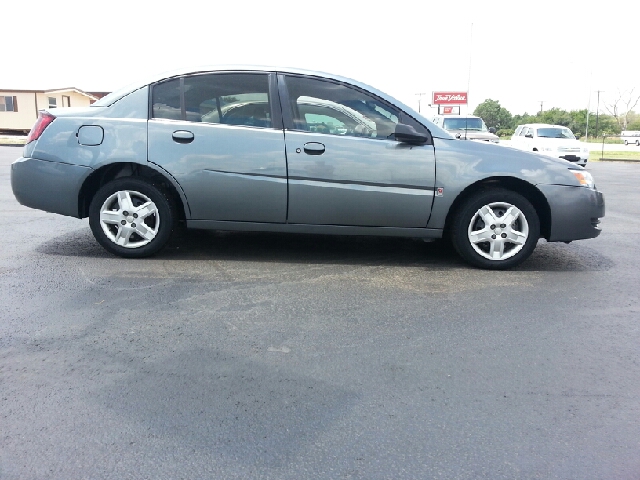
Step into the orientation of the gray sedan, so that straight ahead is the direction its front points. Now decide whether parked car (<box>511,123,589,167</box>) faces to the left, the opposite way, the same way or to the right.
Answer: to the right

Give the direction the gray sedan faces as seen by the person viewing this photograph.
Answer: facing to the right of the viewer

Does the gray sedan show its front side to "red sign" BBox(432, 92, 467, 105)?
no

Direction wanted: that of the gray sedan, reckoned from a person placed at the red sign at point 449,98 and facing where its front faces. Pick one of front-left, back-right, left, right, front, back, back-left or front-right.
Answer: front

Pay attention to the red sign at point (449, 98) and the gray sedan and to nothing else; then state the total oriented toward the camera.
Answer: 1

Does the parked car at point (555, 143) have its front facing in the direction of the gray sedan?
no

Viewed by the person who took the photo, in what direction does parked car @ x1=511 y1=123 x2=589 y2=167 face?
facing the viewer and to the right of the viewer

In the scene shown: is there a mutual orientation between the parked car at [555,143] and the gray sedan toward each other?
no

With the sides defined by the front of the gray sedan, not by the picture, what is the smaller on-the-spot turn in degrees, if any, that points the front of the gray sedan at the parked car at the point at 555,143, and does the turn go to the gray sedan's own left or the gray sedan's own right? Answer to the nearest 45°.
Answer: approximately 45° to the gray sedan's own left

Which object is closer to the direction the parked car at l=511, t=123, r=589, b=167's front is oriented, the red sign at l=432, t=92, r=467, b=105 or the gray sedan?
the gray sedan

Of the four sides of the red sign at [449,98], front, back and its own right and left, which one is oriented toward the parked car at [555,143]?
front

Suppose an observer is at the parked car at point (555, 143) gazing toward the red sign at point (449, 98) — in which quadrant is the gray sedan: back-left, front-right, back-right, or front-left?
back-left

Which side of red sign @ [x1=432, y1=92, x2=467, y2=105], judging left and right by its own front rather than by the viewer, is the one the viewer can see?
front

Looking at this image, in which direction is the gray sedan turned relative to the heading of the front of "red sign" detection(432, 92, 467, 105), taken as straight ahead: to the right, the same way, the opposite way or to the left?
to the left

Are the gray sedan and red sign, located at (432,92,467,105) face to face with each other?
no
